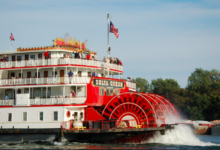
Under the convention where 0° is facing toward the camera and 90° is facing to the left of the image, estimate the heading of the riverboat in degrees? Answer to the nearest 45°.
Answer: approximately 135°
